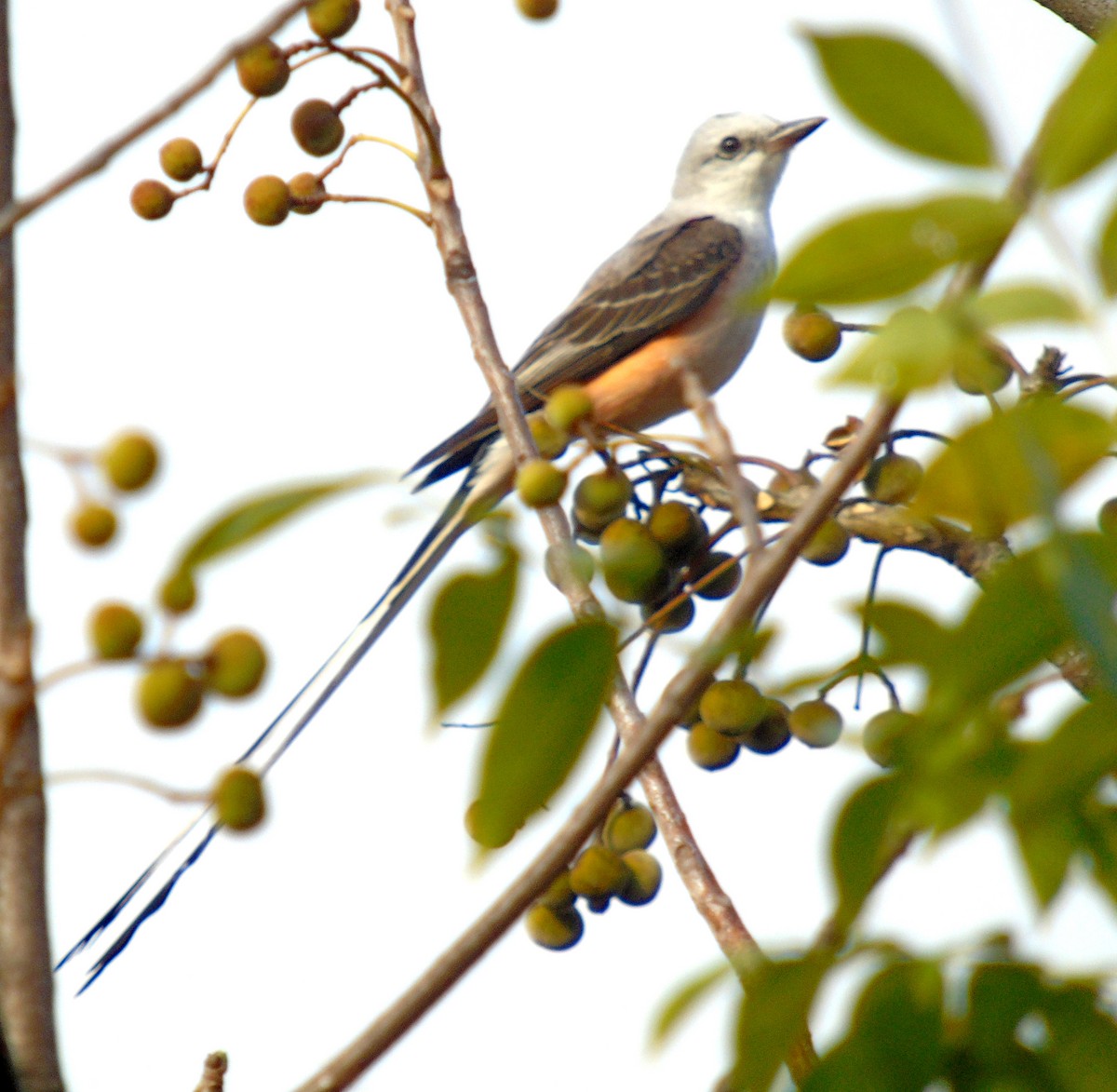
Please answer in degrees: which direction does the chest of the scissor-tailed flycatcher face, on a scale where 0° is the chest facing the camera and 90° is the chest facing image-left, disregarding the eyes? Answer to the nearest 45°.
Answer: approximately 270°

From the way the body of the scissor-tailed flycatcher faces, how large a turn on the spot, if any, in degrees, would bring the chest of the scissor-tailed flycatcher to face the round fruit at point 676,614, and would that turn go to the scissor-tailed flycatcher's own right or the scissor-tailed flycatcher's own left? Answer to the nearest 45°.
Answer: approximately 90° to the scissor-tailed flycatcher's own right

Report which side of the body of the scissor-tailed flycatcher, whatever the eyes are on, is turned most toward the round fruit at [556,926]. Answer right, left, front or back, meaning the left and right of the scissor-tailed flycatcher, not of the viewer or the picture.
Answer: right

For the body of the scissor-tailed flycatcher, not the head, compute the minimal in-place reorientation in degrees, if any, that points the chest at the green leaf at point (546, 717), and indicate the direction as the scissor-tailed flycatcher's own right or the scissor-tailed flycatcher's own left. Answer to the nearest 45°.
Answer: approximately 90° to the scissor-tailed flycatcher's own right

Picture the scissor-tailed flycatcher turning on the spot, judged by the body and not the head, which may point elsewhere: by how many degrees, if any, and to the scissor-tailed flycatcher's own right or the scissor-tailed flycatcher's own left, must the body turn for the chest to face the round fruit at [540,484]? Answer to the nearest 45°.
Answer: approximately 90° to the scissor-tailed flycatcher's own right

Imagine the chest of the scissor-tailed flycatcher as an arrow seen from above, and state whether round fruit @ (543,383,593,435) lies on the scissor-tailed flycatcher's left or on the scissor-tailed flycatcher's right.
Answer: on the scissor-tailed flycatcher's right

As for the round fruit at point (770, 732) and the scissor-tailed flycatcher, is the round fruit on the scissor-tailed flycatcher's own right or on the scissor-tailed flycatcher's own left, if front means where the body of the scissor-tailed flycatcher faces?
on the scissor-tailed flycatcher's own right

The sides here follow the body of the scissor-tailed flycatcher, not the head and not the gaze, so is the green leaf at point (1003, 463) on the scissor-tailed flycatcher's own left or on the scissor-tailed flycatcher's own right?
on the scissor-tailed flycatcher's own right
